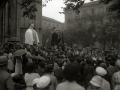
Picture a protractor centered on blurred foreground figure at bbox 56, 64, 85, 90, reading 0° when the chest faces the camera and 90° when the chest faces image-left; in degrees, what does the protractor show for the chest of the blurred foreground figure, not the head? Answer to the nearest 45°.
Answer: approximately 180°

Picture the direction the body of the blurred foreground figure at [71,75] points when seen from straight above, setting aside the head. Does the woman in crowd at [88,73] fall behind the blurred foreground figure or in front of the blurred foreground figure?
in front
